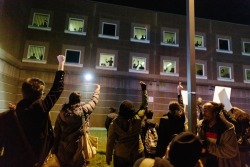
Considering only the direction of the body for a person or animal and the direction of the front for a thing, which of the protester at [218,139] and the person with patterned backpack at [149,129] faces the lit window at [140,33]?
the person with patterned backpack

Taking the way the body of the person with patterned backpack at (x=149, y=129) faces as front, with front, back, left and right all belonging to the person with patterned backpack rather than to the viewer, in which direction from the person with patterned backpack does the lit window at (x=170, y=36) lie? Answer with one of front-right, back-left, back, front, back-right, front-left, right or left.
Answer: front

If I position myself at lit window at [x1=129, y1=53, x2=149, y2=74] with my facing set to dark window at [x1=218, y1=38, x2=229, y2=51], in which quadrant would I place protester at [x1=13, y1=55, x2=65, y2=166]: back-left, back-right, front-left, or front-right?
back-right

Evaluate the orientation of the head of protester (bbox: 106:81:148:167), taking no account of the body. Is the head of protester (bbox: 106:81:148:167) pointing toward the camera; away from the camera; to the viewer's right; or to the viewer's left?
away from the camera

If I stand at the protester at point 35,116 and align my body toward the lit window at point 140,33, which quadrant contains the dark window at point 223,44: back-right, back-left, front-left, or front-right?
front-right

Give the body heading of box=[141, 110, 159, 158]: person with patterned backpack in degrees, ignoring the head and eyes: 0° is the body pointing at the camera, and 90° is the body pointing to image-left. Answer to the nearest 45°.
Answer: approximately 180°
